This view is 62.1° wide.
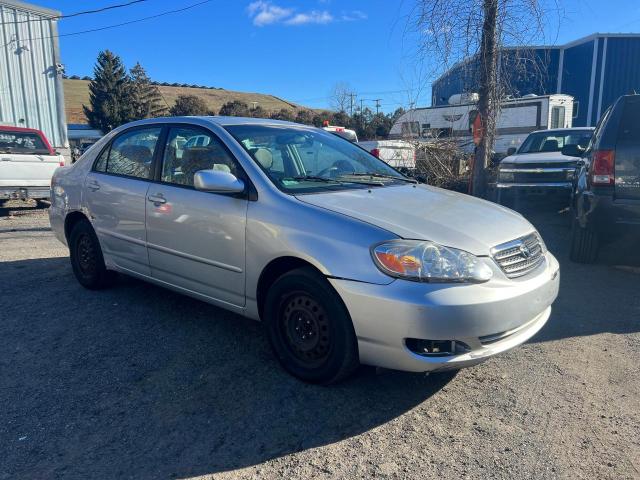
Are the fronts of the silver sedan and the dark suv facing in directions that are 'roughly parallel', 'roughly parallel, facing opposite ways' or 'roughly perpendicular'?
roughly perpendicular

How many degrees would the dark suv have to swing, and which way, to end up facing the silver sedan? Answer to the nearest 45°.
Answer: approximately 135° to its left

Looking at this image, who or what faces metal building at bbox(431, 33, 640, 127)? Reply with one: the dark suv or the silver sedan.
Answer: the dark suv

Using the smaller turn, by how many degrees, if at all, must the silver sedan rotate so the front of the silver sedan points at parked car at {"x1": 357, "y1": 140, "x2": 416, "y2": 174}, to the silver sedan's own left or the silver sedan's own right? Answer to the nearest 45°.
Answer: approximately 135° to the silver sedan's own left

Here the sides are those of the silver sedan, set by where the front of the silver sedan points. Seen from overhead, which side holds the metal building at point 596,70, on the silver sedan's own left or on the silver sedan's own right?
on the silver sedan's own left

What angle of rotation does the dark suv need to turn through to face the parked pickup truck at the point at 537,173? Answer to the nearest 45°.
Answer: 0° — it already faces it

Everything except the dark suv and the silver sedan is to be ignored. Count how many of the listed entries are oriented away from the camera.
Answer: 1

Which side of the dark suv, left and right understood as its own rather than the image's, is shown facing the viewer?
back

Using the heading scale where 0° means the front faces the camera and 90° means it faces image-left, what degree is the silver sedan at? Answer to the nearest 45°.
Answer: approximately 315°

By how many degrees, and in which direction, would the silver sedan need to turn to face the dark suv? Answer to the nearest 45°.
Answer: approximately 90° to its left

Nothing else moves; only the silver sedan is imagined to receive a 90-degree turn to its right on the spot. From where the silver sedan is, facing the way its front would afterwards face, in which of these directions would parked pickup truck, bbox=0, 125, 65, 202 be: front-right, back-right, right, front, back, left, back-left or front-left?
right

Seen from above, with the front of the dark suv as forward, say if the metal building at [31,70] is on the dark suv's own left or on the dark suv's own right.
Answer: on the dark suv's own left

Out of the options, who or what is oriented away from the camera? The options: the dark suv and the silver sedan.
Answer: the dark suv
